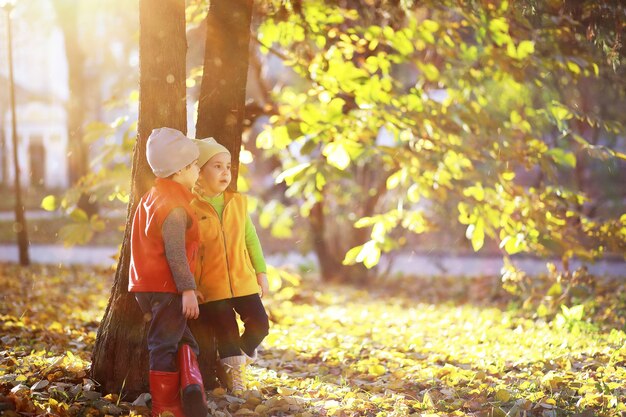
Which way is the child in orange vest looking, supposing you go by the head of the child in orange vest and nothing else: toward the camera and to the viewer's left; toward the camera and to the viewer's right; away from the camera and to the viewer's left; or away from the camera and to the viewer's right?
away from the camera and to the viewer's right

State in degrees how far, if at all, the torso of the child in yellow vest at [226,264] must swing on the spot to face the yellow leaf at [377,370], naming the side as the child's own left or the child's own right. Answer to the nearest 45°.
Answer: approximately 135° to the child's own left

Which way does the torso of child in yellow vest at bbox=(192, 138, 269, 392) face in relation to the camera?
toward the camera

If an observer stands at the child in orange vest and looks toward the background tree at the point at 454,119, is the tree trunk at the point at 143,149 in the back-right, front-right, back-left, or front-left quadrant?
front-left

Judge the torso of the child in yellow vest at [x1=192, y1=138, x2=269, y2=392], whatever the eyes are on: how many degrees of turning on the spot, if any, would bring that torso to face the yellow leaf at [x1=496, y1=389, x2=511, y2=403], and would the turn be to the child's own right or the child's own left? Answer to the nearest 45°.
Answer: approximately 90° to the child's own left
